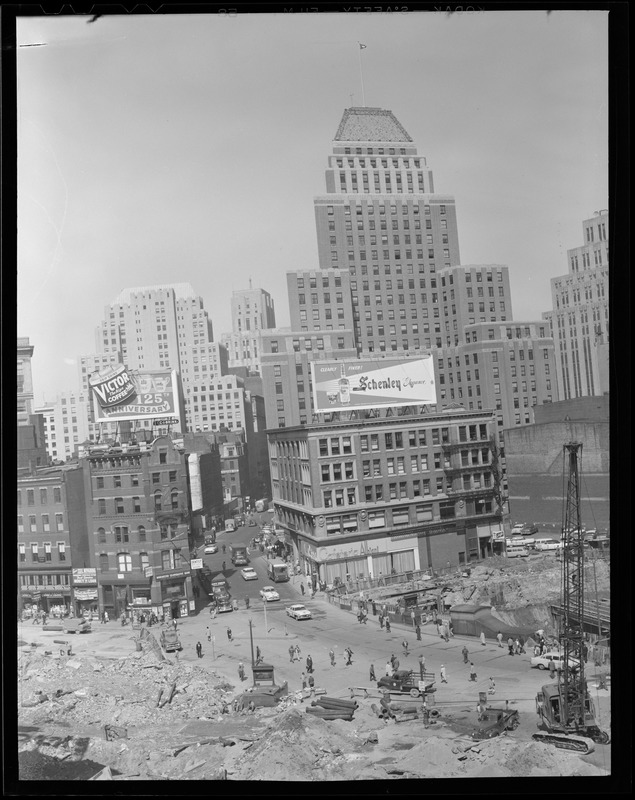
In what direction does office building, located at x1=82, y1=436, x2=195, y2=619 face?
toward the camera

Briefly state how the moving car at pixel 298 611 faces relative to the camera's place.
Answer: facing the viewer and to the right of the viewer

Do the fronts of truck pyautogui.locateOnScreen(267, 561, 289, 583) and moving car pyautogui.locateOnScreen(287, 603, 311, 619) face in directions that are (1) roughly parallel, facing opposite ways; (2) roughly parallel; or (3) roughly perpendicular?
roughly parallel

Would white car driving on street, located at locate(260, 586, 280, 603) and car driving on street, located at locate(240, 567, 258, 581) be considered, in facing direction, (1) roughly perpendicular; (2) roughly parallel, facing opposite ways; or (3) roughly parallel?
roughly parallel

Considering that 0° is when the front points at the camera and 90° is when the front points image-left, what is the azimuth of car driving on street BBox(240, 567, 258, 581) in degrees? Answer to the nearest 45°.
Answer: approximately 315°

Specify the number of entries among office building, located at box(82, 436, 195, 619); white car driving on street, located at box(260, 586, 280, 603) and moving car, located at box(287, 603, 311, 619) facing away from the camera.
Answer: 0

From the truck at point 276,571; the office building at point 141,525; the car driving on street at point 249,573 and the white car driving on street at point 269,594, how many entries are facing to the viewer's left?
0

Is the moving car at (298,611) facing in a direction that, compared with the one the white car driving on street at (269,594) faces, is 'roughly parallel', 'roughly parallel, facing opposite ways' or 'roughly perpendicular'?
roughly parallel

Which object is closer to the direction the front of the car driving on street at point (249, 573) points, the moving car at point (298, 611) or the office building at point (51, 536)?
the moving car

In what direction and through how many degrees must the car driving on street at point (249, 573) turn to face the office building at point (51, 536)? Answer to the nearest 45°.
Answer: approximately 135° to its right

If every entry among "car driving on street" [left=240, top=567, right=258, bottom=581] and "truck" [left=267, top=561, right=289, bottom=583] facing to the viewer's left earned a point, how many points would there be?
0

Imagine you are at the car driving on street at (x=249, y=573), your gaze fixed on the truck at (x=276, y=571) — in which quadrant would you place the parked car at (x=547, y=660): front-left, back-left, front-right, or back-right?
front-right
